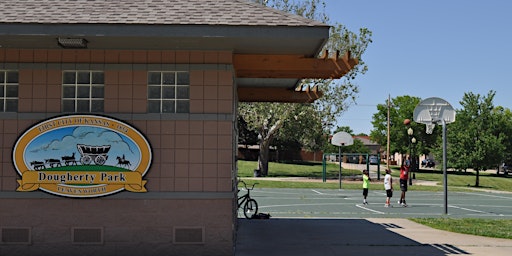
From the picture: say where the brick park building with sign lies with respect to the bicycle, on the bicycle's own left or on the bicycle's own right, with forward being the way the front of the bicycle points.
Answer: on the bicycle's own right

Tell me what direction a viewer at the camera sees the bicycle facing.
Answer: facing the viewer and to the right of the viewer

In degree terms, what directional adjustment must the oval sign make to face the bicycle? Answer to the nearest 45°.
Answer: approximately 135° to its left

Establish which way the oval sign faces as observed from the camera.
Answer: facing the viewer

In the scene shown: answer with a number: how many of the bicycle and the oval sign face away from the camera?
0
